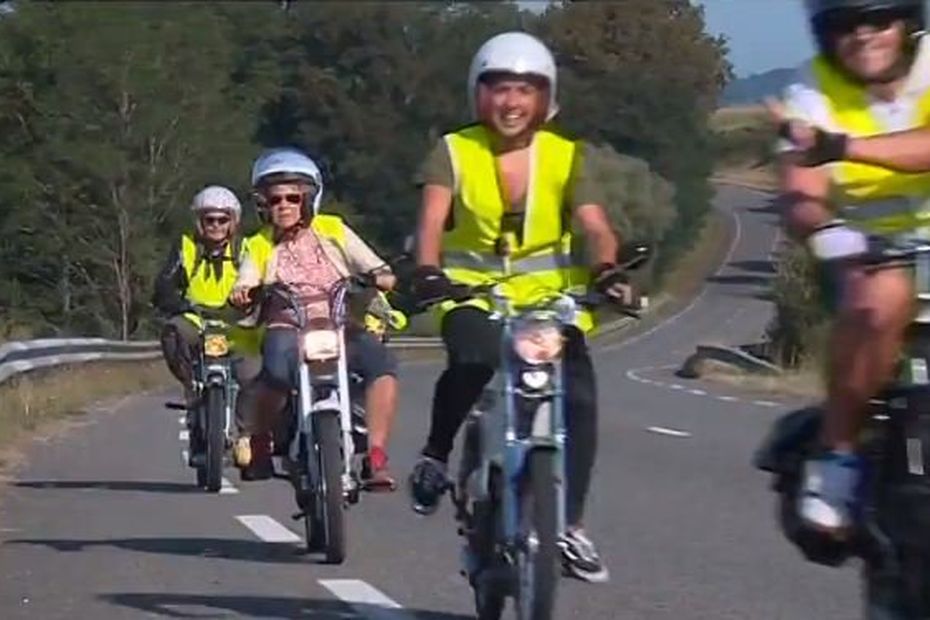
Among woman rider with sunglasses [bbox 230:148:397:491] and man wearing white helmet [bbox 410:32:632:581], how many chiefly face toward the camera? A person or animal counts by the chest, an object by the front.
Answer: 2

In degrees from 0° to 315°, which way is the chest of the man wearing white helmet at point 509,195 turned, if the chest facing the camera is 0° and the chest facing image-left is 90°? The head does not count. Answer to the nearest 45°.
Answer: approximately 0°

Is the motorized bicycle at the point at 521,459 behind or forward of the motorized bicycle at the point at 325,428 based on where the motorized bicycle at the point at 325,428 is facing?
forward

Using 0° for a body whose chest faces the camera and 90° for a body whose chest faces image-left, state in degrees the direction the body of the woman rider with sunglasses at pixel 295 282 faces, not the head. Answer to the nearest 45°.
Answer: approximately 0°

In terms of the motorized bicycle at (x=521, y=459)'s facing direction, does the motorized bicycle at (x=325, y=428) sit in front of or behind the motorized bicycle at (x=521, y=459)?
behind
